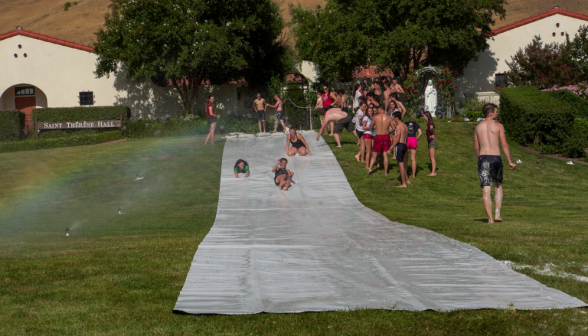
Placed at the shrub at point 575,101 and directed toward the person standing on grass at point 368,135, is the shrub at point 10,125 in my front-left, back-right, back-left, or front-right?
front-right

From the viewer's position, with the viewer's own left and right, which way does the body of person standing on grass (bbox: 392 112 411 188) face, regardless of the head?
facing to the left of the viewer

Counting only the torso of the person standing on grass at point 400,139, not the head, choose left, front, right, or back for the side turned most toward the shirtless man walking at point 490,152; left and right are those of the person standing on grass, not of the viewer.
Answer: left

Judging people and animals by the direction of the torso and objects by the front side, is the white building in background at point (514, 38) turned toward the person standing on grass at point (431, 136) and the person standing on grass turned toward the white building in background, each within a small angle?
no

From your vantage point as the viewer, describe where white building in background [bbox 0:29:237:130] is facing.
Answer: facing the viewer

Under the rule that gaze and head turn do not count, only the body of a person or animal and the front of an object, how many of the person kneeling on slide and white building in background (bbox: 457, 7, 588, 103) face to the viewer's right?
0

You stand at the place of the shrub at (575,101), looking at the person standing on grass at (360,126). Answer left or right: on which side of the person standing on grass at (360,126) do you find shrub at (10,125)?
right

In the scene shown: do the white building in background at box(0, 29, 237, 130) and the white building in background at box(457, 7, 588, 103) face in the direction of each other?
no

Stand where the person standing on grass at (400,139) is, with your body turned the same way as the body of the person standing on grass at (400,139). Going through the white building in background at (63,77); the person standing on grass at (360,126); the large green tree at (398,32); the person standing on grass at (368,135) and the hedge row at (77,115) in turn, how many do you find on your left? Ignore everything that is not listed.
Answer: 0

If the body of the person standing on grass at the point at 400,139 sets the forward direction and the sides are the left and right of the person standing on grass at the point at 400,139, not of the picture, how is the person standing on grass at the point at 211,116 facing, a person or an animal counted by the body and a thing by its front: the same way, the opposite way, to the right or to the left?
the opposite way

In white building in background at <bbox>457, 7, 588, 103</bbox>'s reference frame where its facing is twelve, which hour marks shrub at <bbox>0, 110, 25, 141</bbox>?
The shrub is roughly at 2 o'clock from the white building in background.

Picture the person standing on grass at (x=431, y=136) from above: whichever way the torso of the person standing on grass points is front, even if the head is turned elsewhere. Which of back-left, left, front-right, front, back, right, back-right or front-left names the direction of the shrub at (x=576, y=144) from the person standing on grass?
back-right

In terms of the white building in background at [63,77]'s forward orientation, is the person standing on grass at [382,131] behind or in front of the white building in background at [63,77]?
in front

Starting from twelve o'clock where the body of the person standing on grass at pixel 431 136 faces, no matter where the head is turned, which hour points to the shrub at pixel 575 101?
The shrub is roughly at 4 o'clock from the person standing on grass.

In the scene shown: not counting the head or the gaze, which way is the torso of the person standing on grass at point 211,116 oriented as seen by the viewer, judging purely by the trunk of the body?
to the viewer's right
